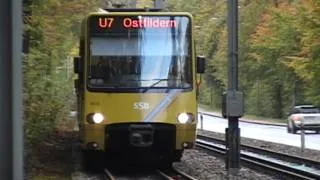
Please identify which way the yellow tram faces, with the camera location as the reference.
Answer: facing the viewer

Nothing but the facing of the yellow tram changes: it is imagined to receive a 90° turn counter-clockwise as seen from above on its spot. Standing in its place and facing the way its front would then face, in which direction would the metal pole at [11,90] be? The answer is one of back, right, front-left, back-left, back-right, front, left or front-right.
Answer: right

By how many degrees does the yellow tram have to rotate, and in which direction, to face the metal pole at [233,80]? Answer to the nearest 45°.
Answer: approximately 45° to its left
